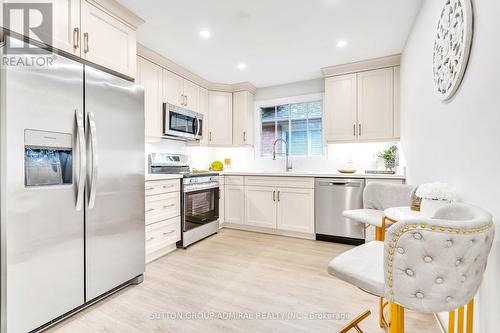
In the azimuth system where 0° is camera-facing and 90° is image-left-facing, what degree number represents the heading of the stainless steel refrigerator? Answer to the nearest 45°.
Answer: approximately 315°

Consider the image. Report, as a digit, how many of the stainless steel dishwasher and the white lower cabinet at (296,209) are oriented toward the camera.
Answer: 2

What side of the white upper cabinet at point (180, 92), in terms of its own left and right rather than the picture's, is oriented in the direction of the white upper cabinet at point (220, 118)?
left

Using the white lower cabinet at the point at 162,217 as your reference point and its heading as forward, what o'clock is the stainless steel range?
The stainless steel range is roughly at 9 o'clock from the white lower cabinet.

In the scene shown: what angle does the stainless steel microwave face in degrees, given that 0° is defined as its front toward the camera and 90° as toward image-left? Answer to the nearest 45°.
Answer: approximately 315°

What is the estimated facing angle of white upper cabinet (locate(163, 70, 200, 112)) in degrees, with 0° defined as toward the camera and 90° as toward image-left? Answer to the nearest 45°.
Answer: approximately 315°

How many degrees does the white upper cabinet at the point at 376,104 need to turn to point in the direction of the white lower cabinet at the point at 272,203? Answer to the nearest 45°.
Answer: approximately 45° to its right

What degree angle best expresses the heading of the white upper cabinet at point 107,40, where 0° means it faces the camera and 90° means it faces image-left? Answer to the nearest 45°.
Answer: approximately 315°

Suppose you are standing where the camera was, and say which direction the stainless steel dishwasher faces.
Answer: facing the viewer

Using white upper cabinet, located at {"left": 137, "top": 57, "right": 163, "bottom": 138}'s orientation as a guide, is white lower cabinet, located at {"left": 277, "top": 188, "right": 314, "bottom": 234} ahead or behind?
ahead

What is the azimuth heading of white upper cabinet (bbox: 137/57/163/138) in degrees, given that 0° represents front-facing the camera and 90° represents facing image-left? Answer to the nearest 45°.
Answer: approximately 315°

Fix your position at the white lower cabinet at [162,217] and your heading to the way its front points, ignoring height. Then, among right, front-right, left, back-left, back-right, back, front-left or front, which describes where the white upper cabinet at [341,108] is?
front-left
